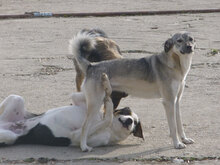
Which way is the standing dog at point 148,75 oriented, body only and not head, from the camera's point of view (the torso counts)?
to the viewer's right

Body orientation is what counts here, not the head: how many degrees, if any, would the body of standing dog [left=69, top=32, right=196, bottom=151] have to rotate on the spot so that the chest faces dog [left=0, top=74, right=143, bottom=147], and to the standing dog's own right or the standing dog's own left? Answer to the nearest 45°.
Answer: approximately 180°

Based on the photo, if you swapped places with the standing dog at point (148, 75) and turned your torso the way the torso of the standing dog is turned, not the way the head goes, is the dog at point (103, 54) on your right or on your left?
on your left
